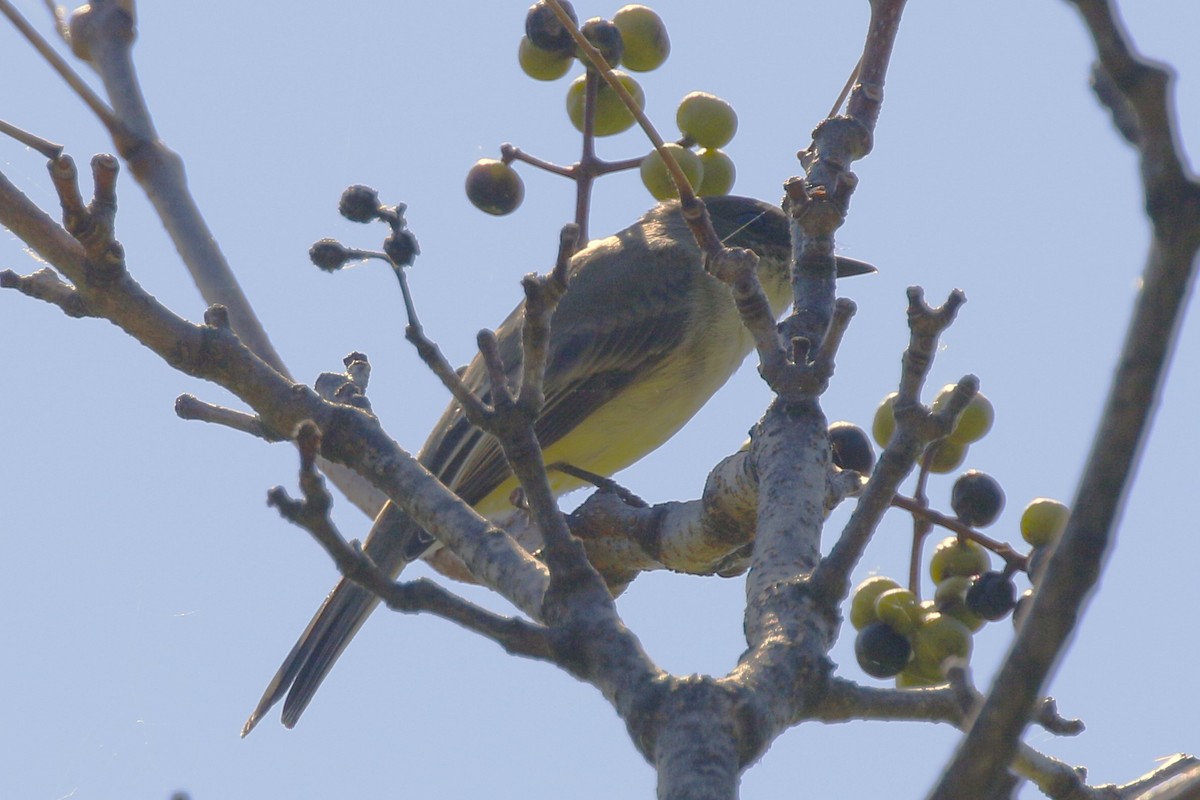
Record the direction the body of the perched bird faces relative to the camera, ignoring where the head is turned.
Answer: to the viewer's right
